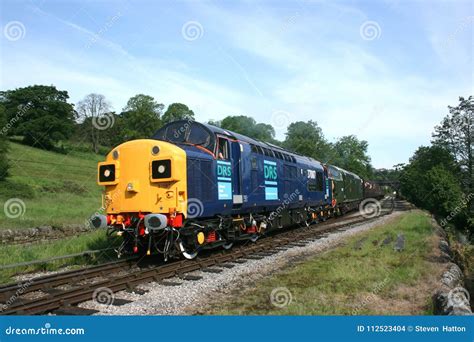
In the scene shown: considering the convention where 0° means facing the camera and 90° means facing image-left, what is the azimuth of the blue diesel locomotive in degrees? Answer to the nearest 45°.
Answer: approximately 45°

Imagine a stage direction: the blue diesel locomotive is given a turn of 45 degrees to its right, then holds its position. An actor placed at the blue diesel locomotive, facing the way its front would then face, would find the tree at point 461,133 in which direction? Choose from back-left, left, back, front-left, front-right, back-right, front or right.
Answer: back-right
